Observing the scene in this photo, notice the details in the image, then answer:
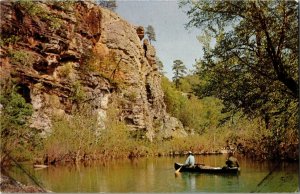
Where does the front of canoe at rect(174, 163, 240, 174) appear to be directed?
to the viewer's left

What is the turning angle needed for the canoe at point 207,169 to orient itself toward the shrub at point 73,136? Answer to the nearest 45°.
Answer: approximately 45° to its right

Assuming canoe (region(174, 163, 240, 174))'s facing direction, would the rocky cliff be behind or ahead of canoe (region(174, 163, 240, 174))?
ahead

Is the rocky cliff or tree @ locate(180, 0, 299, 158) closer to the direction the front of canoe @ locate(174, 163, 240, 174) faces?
the rocky cliff

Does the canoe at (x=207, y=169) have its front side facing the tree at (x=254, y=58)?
no
